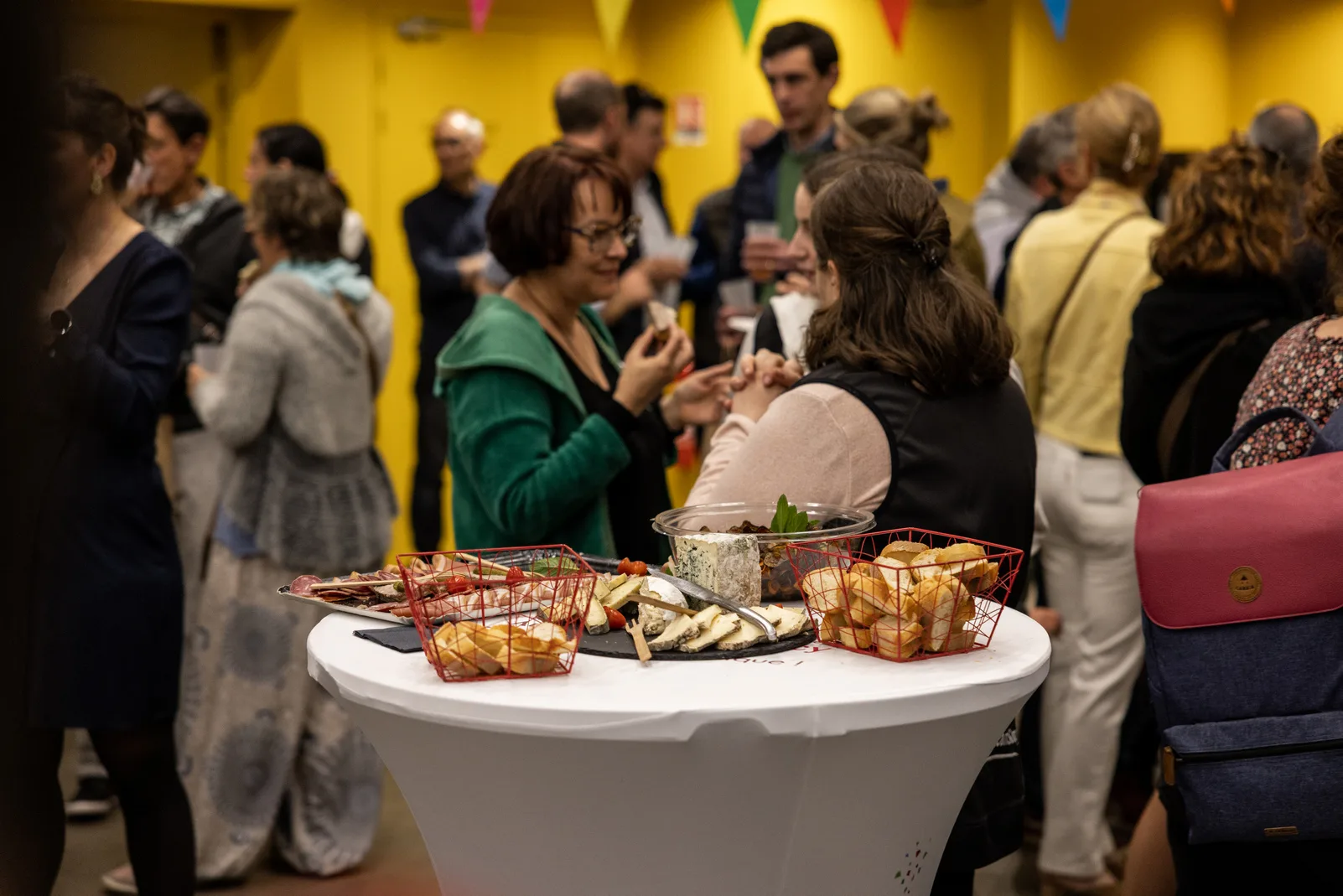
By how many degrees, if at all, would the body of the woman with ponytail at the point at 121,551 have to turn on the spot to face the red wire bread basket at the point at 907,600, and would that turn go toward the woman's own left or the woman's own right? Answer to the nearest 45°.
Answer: approximately 90° to the woman's own left

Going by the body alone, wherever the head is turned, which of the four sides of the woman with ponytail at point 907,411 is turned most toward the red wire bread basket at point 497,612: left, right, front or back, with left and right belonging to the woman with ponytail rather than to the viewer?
left

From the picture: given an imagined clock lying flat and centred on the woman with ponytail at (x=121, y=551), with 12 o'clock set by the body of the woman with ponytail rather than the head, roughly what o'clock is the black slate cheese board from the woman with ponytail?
The black slate cheese board is roughly at 10 o'clock from the woman with ponytail.

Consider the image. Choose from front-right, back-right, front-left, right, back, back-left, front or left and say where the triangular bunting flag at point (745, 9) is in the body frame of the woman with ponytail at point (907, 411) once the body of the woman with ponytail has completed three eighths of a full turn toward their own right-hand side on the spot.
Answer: left

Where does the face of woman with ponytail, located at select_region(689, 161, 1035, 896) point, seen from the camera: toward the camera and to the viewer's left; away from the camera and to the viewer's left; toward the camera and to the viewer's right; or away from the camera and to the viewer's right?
away from the camera and to the viewer's left

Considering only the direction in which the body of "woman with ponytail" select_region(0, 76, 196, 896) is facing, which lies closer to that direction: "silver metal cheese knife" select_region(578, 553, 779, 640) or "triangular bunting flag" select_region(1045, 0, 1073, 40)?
the silver metal cheese knife
